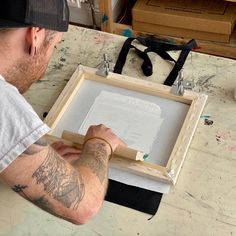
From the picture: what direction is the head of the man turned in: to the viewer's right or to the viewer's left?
to the viewer's right

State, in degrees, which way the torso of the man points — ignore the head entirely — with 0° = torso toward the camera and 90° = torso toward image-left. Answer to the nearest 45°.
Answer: approximately 225°
